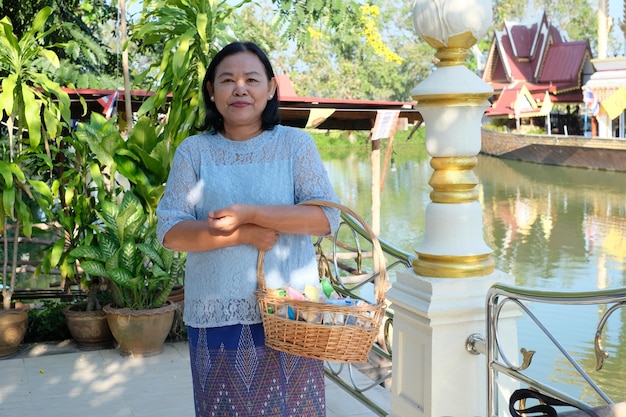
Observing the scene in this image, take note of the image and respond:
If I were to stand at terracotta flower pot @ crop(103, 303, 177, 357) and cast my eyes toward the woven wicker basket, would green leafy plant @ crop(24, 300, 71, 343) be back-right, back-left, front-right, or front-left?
back-right

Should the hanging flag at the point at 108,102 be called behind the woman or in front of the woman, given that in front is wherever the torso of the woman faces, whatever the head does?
behind

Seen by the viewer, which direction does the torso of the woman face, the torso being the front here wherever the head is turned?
toward the camera

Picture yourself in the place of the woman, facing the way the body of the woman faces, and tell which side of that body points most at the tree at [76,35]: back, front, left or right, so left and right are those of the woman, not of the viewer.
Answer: back

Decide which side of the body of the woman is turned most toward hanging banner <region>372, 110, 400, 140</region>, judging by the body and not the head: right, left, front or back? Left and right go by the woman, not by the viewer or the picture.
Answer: back

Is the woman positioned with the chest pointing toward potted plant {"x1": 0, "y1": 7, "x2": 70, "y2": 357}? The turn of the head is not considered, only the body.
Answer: no

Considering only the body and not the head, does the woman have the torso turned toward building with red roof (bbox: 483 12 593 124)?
no

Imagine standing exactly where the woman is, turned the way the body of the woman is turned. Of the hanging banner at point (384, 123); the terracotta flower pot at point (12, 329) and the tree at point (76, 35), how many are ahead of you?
0

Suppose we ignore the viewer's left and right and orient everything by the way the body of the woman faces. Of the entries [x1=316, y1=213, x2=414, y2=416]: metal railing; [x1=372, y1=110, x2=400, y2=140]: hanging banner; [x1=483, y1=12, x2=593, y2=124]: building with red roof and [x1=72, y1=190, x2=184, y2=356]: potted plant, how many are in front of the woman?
0

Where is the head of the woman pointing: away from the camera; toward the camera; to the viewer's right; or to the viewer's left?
toward the camera

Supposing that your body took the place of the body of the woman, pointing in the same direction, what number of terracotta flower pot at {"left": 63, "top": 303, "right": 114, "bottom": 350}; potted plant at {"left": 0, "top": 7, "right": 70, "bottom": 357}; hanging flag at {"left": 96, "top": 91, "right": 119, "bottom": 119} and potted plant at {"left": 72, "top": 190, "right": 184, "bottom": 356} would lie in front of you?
0

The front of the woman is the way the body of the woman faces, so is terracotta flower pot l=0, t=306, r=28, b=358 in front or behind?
behind

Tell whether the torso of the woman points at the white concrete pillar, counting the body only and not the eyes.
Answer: no

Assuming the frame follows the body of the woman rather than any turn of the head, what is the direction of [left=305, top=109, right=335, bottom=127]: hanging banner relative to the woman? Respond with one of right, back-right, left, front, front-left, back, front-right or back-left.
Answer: back
